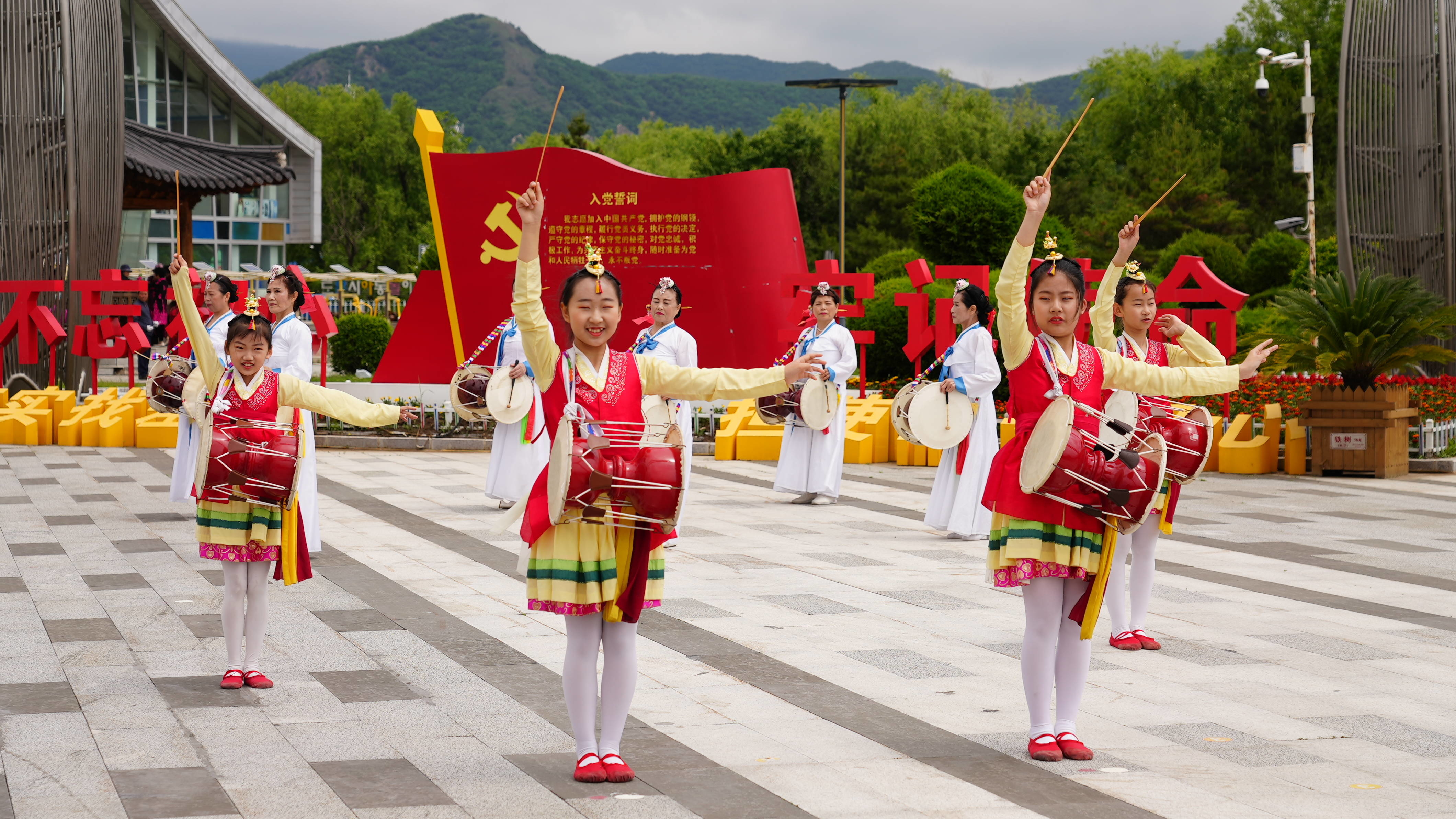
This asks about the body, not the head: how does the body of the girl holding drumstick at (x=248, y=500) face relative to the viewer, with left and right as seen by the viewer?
facing the viewer

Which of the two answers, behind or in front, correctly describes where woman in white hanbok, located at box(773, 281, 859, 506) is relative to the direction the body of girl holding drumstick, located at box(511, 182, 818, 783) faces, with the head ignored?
behind

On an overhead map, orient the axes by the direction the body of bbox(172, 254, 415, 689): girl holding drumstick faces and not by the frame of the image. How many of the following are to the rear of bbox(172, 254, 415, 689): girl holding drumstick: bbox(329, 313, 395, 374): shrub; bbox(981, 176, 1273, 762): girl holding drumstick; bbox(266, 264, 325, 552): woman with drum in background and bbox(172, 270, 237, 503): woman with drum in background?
3

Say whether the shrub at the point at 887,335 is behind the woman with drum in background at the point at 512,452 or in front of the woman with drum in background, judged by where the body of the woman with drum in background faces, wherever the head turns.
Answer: behind

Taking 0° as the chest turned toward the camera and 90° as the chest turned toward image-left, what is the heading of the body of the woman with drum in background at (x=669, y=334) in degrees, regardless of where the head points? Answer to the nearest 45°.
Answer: approximately 45°

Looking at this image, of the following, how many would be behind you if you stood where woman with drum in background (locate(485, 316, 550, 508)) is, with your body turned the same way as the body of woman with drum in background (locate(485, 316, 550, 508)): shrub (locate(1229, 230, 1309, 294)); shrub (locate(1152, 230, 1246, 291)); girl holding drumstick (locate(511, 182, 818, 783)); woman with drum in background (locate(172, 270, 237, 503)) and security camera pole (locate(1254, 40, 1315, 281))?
3

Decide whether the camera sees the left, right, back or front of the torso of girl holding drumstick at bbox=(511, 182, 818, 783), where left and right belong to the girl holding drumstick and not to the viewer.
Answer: front

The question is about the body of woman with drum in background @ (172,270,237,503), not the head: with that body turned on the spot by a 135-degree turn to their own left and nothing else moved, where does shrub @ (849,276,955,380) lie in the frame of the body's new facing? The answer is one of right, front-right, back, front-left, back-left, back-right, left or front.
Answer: front-left

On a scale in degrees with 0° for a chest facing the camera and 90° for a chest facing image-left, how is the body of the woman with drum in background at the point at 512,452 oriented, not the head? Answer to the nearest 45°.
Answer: approximately 45°

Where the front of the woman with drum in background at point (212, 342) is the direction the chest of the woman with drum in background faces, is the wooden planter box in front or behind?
behind
